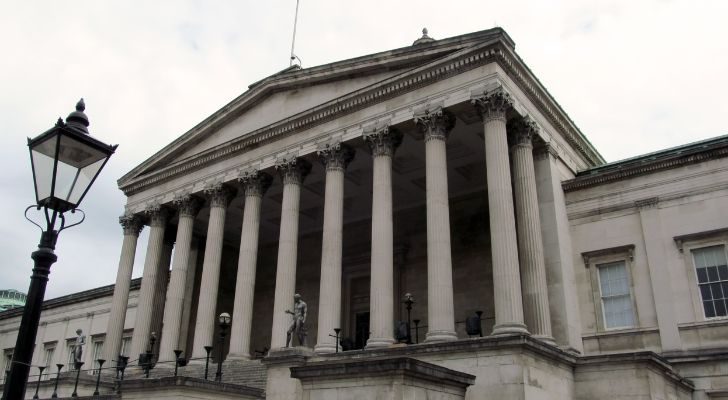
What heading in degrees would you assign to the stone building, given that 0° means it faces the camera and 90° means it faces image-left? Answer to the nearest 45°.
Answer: approximately 45°

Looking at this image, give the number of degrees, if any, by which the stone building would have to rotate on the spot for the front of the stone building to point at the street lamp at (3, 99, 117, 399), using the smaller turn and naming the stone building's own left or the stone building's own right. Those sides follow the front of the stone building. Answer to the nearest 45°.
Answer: approximately 45° to the stone building's own left
